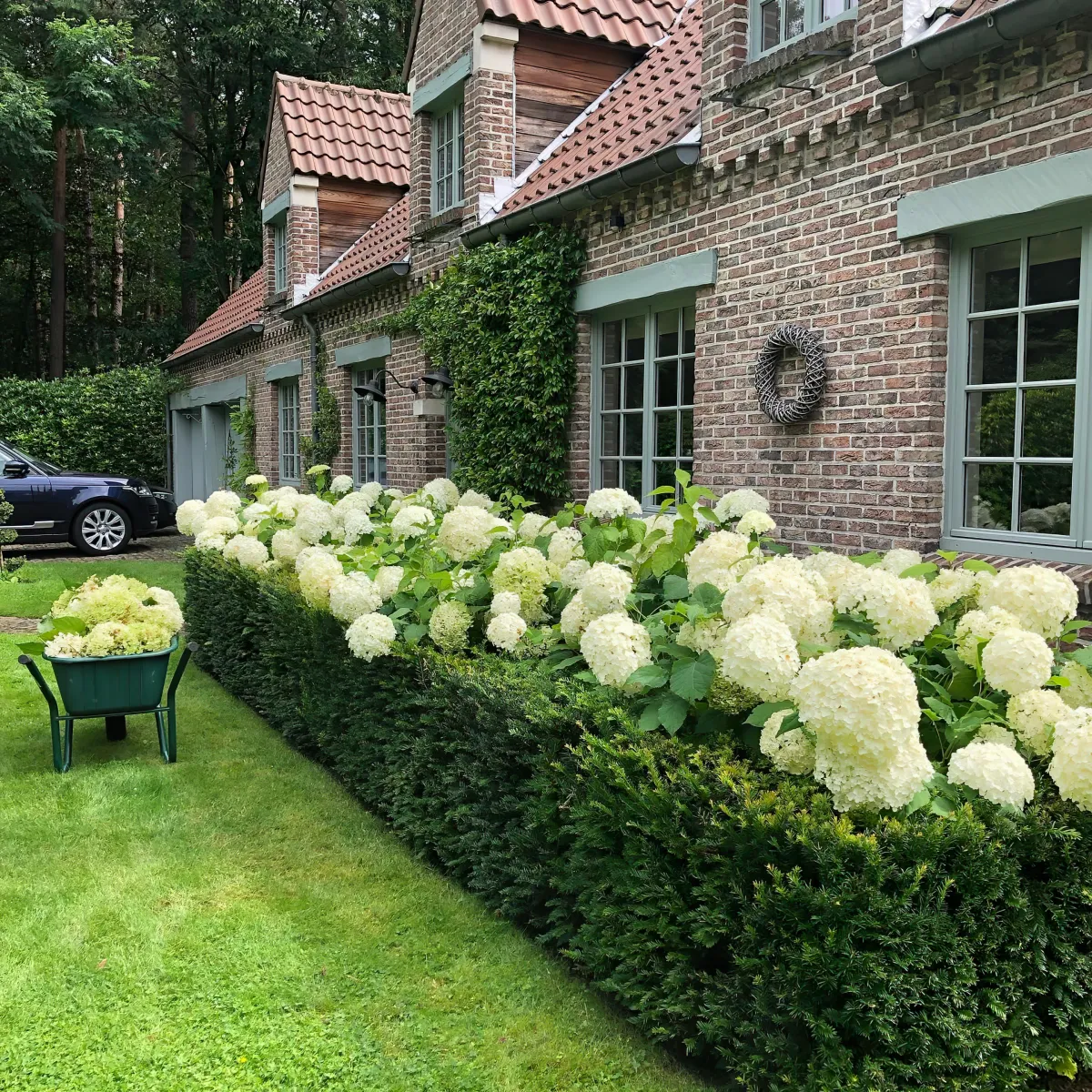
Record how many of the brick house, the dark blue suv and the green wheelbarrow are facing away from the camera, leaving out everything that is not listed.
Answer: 1

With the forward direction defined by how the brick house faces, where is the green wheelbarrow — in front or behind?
in front

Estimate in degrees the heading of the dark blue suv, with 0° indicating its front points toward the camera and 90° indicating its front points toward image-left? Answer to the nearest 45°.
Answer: approximately 270°

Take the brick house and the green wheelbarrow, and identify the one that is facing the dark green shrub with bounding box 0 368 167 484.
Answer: the green wheelbarrow

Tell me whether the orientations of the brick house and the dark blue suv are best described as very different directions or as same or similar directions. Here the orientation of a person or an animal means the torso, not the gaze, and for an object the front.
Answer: very different directions

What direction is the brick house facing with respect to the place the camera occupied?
facing the viewer and to the left of the viewer

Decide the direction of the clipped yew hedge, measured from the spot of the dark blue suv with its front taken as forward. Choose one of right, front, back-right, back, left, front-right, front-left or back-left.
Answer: right

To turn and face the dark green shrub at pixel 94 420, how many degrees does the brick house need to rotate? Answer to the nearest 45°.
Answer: approximately 90° to its right

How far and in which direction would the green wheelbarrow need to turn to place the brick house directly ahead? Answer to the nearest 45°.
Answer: approximately 90° to its right

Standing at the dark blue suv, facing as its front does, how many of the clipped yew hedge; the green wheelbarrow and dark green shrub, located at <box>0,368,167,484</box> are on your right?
2

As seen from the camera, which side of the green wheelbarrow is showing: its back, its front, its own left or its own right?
back

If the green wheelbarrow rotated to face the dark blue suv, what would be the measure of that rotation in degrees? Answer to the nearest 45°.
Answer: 0° — it already faces it

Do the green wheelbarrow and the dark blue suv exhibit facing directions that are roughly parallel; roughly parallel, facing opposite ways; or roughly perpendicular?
roughly perpendicular
